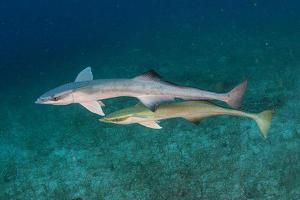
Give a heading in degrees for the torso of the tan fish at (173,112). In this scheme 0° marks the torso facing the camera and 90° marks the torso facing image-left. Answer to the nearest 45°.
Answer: approximately 90°

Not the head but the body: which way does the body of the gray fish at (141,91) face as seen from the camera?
to the viewer's left

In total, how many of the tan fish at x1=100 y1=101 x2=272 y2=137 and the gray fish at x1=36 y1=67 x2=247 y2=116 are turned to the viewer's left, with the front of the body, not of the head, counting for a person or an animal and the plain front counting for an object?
2
